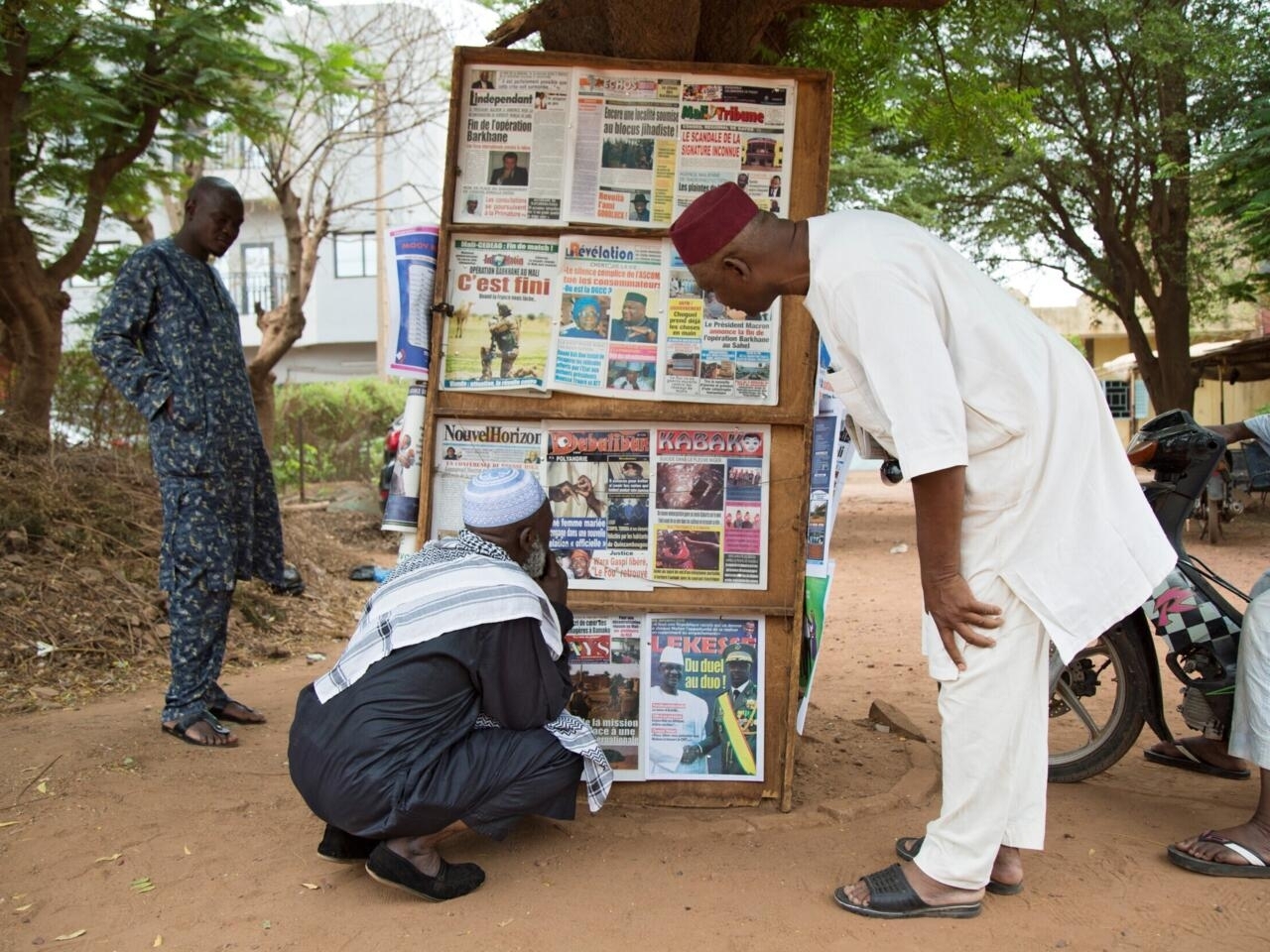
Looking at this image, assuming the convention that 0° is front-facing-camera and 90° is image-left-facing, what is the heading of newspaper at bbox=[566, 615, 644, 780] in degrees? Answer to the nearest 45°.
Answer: approximately 0°

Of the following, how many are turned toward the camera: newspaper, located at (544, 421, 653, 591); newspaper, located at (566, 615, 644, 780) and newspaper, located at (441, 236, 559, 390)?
3

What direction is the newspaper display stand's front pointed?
toward the camera

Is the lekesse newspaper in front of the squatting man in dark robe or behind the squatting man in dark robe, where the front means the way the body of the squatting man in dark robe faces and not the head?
in front

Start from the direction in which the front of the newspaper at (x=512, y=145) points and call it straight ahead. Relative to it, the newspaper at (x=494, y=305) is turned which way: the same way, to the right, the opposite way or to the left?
the same way

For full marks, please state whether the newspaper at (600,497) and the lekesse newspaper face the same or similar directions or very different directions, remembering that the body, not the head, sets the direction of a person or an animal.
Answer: same or similar directions

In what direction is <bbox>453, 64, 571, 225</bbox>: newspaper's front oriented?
toward the camera

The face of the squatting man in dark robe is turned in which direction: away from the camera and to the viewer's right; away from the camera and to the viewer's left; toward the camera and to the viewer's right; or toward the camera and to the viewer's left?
away from the camera and to the viewer's right

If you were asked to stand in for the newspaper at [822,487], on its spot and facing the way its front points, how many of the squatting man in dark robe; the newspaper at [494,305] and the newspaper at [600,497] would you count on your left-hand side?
0

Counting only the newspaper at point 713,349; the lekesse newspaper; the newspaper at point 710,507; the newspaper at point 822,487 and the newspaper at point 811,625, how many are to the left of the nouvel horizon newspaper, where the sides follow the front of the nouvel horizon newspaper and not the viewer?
5

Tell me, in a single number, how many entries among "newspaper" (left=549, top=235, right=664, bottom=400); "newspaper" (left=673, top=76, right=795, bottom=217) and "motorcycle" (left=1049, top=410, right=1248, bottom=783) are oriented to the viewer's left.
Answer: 1

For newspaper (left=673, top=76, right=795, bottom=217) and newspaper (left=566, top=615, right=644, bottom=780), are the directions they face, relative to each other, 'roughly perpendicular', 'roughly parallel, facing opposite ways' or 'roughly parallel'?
roughly parallel

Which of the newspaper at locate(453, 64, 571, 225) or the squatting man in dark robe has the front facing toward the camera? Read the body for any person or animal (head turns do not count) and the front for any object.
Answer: the newspaper

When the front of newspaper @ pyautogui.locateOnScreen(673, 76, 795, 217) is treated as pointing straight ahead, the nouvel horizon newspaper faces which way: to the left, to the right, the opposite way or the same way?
the same way

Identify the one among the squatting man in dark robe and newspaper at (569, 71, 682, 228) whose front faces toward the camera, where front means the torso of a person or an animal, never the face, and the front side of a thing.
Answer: the newspaper

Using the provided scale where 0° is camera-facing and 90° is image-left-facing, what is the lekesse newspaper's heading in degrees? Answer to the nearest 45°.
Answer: approximately 0°
